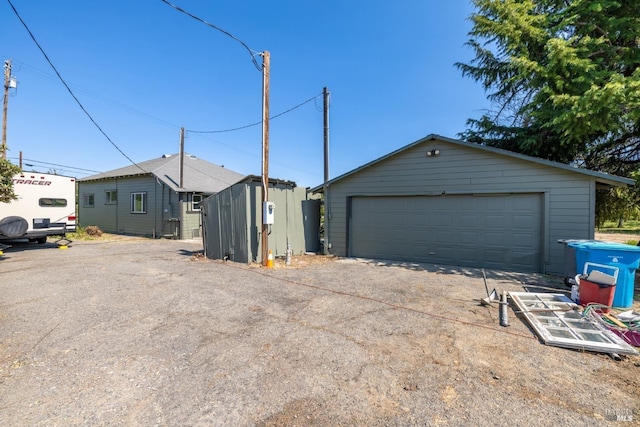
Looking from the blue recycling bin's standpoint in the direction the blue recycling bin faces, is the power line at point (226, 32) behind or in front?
behind

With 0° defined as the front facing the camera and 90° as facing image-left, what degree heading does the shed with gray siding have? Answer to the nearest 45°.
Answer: approximately 315°

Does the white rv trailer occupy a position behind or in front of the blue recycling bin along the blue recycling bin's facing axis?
behind
